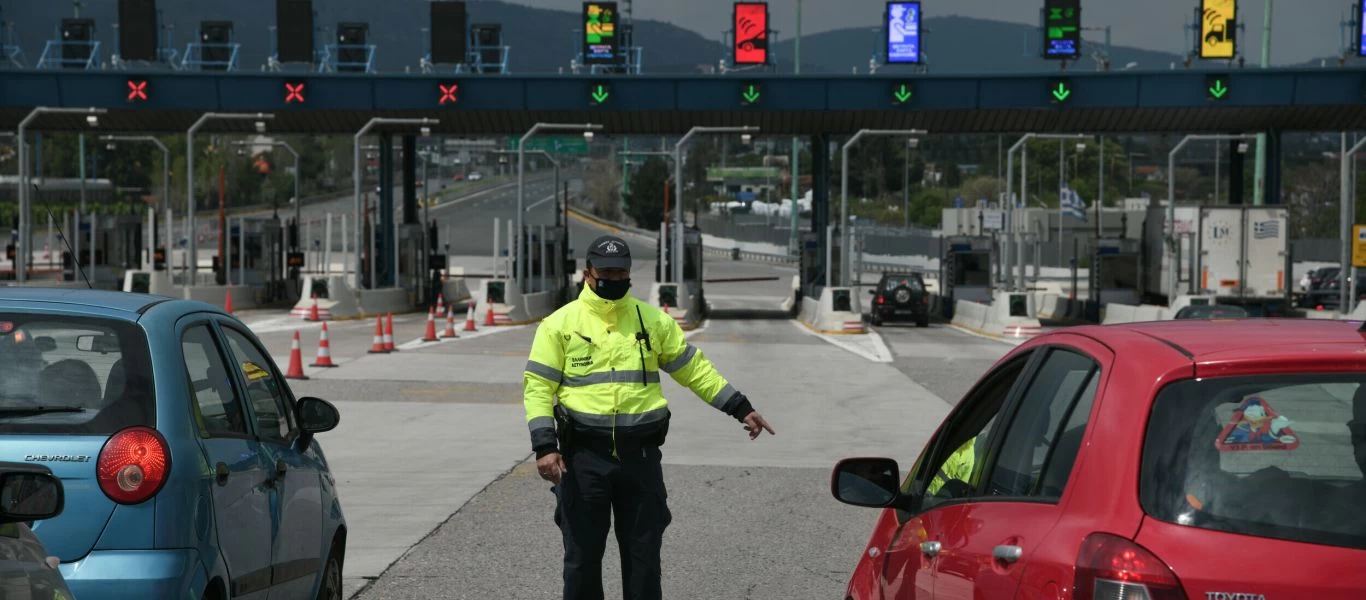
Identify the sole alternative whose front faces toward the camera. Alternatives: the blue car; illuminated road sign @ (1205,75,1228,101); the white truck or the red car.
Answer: the illuminated road sign

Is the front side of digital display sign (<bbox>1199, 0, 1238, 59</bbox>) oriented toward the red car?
yes

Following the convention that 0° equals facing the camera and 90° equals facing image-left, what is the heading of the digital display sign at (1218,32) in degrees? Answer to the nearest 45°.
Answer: approximately 0°

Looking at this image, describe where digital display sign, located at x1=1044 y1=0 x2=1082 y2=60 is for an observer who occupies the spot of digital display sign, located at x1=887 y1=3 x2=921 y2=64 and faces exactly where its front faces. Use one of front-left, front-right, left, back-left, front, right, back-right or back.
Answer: left

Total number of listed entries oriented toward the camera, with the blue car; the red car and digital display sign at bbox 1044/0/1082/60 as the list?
1

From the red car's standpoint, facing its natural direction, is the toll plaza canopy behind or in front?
in front

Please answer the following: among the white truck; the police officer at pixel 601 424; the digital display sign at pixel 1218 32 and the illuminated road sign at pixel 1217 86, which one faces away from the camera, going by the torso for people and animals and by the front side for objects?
the white truck

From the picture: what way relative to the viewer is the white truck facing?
away from the camera

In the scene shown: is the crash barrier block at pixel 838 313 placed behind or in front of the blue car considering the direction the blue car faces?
in front
